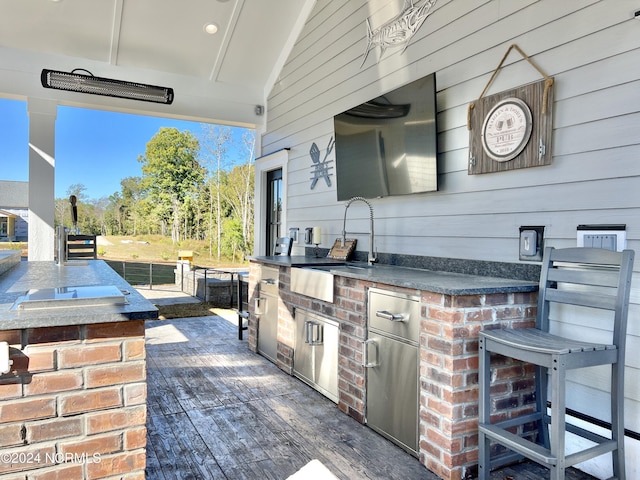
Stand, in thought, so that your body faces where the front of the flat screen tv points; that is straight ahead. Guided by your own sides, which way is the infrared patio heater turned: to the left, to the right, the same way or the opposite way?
to the left

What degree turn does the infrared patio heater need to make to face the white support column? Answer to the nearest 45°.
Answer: approximately 135° to its right

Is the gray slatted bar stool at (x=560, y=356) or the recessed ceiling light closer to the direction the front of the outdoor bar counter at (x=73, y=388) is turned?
the gray slatted bar stool

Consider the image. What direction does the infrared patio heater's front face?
toward the camera

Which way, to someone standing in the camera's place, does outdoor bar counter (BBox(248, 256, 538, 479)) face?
facing the viewer and to the left of the viewer

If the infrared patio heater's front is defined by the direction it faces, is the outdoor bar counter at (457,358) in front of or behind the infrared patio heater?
in front

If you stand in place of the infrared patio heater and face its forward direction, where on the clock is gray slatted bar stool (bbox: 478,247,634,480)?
The gray slatted bar stool is roughly at 11 o'clock from the infrared patio heater.

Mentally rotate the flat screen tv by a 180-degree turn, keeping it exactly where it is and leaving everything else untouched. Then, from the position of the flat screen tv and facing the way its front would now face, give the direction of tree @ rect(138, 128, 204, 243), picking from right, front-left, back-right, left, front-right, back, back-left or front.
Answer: left

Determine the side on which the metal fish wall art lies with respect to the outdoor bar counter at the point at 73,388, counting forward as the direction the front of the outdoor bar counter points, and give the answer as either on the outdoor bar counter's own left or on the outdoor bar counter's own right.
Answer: on the outdoor bar counter's own left

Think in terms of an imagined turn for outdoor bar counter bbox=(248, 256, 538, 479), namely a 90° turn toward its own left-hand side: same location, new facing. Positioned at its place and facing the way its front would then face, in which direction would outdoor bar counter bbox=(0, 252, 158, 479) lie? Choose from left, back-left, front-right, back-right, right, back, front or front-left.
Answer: right

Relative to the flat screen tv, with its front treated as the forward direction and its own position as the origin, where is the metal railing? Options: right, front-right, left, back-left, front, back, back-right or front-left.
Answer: right
